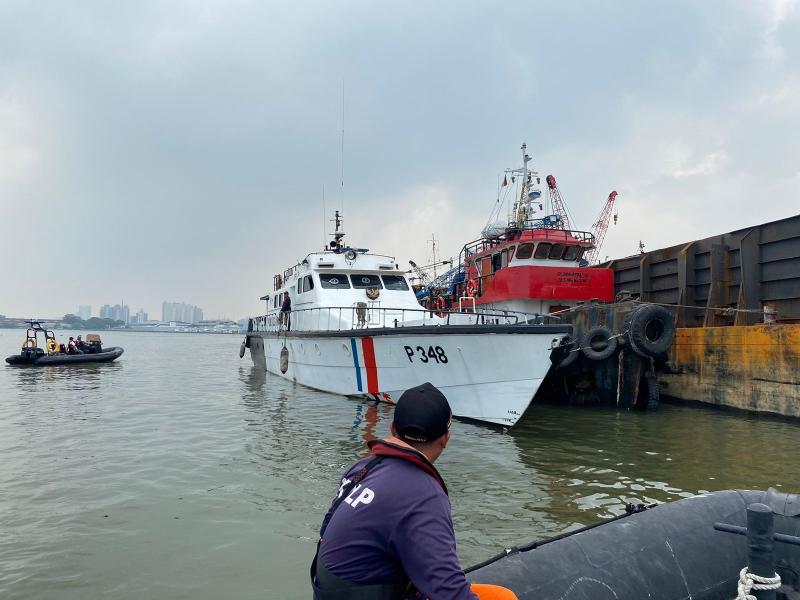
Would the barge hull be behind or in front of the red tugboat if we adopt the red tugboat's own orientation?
in front

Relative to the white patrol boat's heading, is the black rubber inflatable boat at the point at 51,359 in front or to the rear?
to the rear

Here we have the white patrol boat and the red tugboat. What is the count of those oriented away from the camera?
0

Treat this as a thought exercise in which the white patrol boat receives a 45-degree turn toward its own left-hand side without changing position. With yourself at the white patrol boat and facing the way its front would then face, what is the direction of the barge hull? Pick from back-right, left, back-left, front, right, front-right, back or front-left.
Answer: front

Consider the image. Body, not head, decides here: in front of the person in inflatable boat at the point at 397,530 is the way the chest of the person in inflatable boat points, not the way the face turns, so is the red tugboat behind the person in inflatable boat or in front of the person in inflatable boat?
in front

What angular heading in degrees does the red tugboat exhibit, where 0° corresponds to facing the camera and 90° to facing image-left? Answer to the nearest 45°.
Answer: approximately 315°

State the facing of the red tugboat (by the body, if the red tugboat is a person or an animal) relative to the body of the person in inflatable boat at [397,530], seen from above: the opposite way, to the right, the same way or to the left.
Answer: to the right

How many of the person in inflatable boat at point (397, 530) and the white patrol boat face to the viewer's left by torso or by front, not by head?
0

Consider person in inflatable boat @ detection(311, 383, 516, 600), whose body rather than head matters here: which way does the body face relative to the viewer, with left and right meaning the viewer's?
facing away from the viewer and to the right of the viewer

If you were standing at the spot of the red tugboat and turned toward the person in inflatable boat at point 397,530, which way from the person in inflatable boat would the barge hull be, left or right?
left

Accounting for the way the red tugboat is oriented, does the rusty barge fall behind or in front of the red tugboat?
in front

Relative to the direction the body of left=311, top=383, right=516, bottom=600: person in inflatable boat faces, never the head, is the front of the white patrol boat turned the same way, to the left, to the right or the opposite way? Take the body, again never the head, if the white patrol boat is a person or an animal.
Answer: to the right

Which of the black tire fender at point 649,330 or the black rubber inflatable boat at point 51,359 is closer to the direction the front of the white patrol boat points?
the black tire fender
